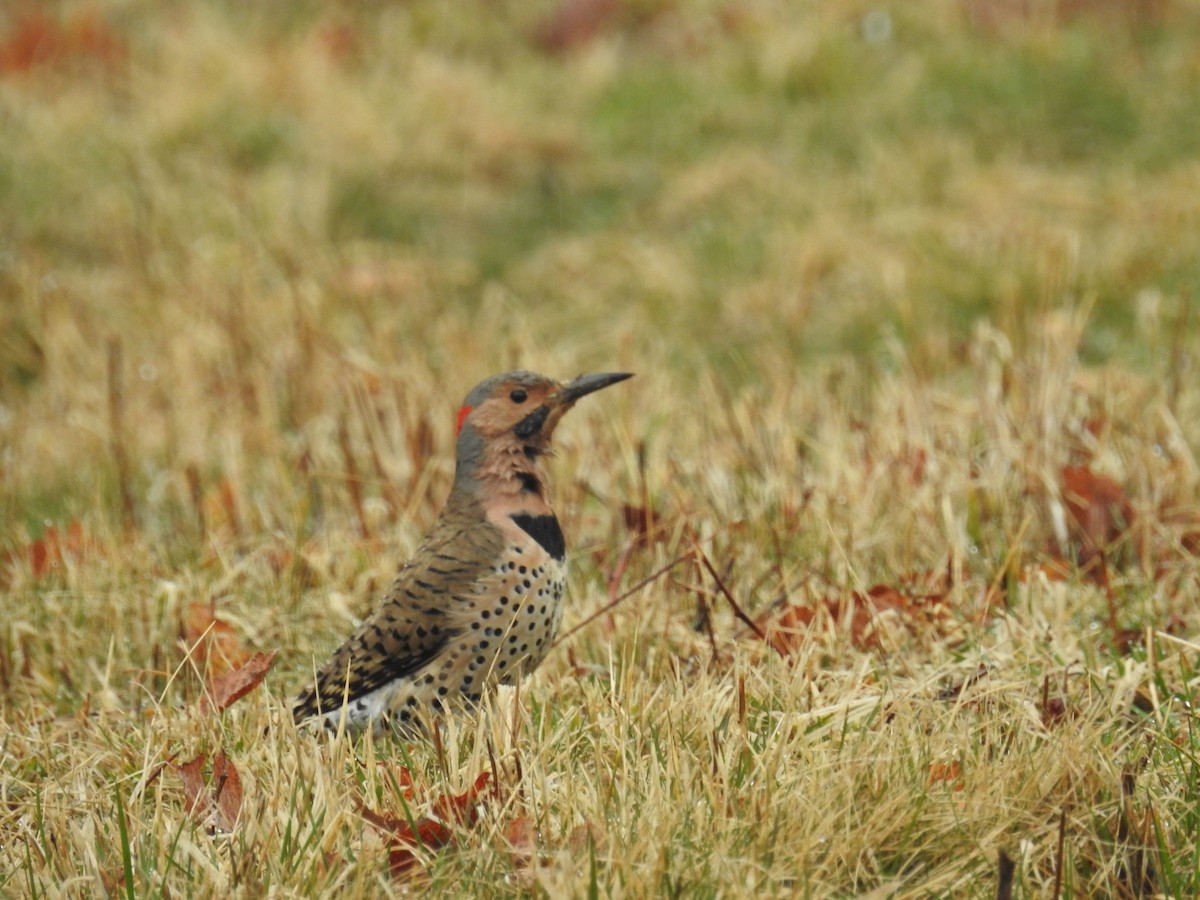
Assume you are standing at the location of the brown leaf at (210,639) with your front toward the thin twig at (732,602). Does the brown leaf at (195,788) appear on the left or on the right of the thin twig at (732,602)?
right

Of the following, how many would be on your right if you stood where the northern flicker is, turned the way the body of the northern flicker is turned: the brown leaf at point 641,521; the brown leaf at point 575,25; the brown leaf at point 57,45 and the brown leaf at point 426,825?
1

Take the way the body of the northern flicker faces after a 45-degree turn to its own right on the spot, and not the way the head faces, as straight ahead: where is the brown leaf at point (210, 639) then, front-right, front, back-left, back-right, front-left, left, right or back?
back

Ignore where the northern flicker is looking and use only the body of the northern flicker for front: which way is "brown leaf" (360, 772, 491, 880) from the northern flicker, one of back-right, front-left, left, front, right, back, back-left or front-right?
right

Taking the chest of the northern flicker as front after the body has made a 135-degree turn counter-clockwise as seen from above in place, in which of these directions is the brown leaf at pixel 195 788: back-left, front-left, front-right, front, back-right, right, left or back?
left

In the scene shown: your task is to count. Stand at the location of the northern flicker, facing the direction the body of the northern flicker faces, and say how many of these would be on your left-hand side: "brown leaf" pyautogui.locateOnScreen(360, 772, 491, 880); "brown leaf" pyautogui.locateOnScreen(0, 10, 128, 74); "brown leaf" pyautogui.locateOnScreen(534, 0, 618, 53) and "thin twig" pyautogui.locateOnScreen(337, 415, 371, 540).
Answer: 3

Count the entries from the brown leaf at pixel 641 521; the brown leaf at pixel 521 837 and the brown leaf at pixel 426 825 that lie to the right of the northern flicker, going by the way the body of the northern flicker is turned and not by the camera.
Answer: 2

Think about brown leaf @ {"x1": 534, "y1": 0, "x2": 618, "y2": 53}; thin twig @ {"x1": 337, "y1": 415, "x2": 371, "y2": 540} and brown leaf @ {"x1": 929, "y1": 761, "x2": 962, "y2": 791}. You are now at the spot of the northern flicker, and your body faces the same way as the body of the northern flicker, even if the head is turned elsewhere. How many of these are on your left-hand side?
2

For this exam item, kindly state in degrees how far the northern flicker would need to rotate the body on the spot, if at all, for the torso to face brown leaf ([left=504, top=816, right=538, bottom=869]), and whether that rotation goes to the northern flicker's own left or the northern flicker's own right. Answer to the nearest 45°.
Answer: approximately 90° to the northern flicker's own right

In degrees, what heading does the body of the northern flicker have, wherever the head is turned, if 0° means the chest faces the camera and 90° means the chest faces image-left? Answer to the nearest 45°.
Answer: approximately 270°

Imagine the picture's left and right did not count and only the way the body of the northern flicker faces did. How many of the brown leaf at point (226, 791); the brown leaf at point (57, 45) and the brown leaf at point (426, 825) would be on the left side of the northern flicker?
1

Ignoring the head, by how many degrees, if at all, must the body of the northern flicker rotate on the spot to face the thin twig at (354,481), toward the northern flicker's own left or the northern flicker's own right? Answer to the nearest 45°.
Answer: approximately 90° to the northern flicker's own left

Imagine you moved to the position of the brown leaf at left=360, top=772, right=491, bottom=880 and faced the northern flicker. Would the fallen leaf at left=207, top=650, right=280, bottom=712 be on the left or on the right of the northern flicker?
left

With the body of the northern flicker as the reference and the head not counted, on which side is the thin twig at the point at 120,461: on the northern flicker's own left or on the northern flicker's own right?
on the northern flicker's own left
